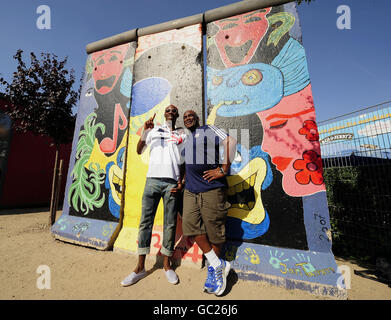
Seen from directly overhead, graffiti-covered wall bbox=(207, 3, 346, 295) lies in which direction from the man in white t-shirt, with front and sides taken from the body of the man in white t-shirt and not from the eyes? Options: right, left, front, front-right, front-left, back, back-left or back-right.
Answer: left

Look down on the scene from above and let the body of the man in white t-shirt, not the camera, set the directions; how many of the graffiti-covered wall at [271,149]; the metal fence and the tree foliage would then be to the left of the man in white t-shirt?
2

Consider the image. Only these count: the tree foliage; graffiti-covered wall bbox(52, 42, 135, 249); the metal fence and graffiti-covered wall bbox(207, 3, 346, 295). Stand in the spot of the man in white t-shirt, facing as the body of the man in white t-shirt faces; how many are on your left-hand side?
2

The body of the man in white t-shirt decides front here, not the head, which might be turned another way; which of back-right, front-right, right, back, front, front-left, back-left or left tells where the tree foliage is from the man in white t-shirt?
back-right

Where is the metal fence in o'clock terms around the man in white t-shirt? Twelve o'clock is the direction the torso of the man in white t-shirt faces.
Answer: The metal fence is roughly at 9 o'clock from the man in white t-shirt.

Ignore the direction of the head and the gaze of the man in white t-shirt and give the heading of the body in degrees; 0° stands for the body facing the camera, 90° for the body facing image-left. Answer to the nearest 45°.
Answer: approximately 0°

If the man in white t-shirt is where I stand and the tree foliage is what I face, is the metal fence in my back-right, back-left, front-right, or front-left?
back-right

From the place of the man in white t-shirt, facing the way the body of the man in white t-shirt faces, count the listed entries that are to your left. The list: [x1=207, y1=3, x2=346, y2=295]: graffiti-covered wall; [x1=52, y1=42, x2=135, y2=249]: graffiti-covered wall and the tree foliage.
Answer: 1

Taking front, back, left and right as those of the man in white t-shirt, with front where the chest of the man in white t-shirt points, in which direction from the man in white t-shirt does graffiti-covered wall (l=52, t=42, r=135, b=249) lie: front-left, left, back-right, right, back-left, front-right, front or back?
back-right
